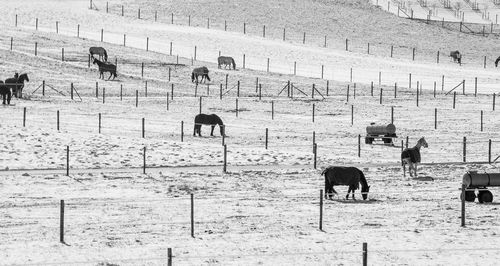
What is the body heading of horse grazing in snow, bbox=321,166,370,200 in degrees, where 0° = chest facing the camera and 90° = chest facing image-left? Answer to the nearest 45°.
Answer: approximately 270°

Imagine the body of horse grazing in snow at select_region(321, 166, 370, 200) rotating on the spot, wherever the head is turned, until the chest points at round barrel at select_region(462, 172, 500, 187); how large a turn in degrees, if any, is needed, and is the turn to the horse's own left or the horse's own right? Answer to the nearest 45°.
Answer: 0° — it already faces it

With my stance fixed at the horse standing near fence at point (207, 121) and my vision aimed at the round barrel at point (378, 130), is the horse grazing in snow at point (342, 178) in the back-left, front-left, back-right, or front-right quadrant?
front-right

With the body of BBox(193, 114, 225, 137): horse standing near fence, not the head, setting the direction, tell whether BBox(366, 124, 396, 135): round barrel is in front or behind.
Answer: in front

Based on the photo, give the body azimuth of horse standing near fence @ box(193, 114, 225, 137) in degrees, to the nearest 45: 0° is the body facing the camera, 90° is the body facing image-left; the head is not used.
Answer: approximately 270°

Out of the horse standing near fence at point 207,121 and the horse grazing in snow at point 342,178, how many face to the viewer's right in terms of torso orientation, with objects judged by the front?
2

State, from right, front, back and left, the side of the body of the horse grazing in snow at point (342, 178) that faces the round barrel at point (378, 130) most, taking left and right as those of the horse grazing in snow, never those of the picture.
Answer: left
